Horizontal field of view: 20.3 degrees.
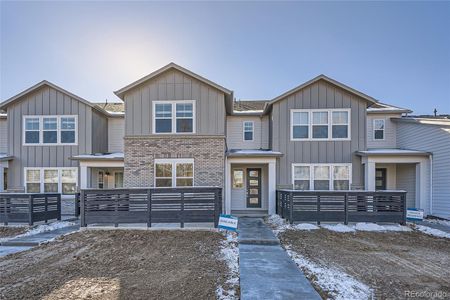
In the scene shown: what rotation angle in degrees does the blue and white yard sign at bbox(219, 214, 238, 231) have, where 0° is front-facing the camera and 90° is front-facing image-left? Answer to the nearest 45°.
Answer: approximately 0°

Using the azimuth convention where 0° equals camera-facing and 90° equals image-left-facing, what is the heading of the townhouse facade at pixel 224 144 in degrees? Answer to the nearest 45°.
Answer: approximately 0°
